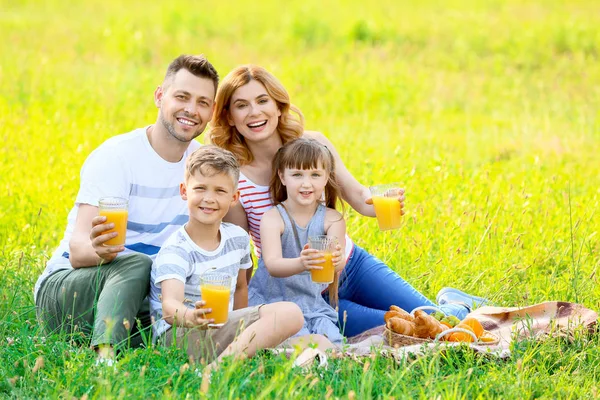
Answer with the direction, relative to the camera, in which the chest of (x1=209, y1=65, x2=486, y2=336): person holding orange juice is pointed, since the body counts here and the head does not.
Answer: toward the camera

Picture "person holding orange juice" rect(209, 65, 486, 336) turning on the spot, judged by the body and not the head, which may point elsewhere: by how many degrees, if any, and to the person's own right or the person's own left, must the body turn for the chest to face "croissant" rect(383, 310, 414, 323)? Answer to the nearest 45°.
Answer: approximately 45° to the person's own left

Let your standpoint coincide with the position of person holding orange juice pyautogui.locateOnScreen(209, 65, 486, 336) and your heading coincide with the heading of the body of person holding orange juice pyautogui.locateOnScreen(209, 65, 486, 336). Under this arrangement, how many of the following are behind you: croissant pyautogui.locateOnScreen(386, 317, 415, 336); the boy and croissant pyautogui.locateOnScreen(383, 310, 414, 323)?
0

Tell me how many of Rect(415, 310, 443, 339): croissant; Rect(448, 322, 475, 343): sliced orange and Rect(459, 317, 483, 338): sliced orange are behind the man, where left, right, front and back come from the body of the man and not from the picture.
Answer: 0

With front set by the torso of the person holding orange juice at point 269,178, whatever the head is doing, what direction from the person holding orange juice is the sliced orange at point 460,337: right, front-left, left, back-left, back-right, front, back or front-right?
front-left

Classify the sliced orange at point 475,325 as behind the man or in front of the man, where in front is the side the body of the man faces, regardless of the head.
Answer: in front

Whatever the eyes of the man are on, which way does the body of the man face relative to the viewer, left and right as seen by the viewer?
facing the viewer and to the right of the viewer

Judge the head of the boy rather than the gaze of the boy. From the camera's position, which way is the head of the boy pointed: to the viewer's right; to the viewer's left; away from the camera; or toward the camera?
toward the camera

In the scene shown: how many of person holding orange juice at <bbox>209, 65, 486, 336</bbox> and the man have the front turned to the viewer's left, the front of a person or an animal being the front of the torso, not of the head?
0

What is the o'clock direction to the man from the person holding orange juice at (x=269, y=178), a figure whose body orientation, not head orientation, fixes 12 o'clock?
The man is roughly at 2 o'clock from the person holding orange juice.

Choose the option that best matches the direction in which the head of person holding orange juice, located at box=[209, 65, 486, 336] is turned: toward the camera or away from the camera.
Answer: toward the camera

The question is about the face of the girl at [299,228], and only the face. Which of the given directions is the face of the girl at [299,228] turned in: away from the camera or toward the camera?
toward the camera
